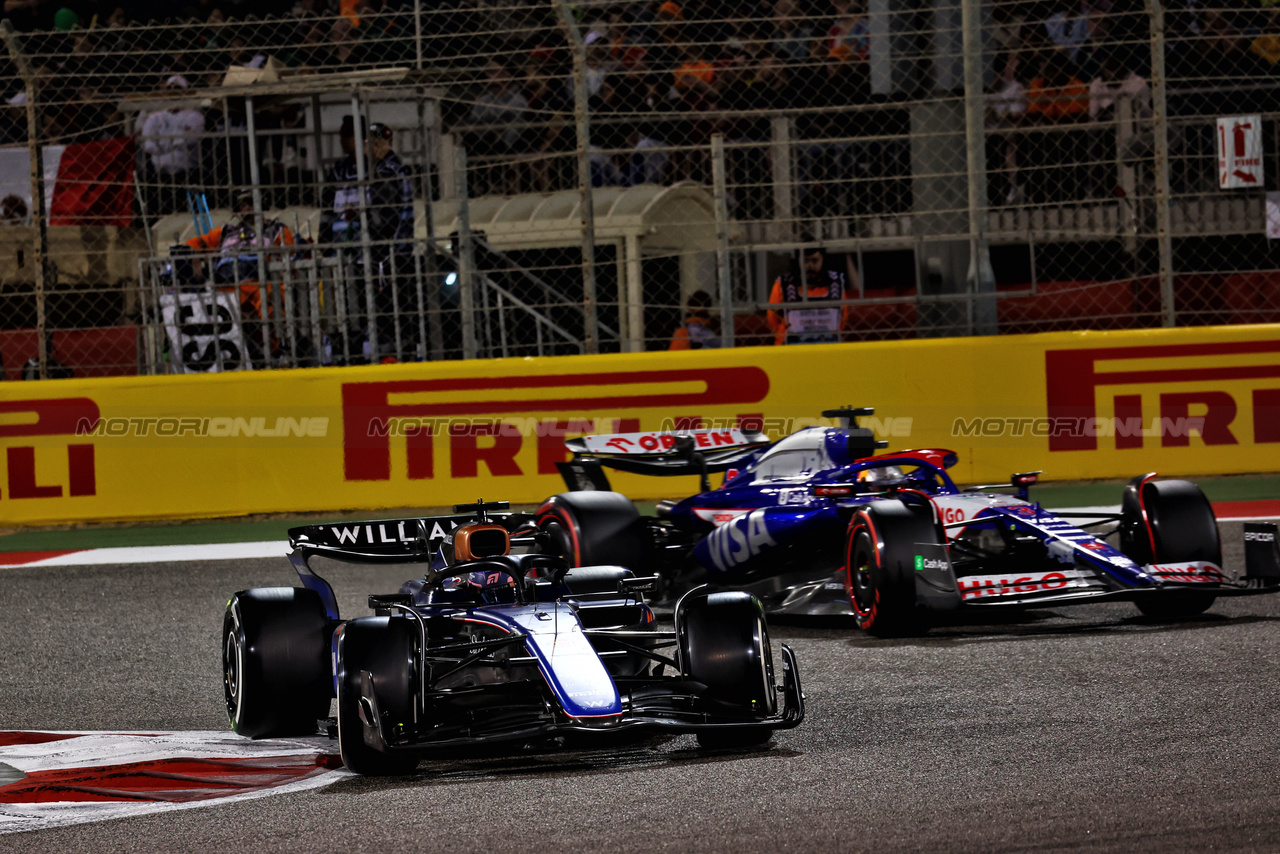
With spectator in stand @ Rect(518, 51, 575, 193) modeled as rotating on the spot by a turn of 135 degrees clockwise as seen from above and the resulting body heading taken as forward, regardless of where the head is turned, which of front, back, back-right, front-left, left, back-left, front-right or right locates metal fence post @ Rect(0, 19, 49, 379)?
left

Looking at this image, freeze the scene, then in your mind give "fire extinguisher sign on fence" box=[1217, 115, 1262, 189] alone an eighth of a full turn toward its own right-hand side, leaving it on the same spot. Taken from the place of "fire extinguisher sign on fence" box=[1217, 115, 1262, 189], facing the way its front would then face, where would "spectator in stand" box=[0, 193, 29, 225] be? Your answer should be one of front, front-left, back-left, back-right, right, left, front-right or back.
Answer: front-right

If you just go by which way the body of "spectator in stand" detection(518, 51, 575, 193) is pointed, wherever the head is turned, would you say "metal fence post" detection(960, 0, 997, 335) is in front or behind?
in front

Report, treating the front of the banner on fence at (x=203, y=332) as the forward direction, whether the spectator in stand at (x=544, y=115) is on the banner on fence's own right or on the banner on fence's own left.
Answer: on the banner on fence's own left

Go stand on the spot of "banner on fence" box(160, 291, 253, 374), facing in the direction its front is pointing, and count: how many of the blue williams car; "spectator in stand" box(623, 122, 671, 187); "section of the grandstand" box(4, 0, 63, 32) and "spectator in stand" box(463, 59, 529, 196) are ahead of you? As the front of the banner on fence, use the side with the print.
1

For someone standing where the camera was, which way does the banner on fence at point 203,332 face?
facing the viewer

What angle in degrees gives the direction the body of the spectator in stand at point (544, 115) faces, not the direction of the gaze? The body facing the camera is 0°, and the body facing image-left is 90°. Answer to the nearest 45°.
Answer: approximately 0°

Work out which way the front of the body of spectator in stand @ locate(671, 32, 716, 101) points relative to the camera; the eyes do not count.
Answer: toward the camera

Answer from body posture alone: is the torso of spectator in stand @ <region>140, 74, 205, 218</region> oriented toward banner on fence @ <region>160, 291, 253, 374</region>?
yes

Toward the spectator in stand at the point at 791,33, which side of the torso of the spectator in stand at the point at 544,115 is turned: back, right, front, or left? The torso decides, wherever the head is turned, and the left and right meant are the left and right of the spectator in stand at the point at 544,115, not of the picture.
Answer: left

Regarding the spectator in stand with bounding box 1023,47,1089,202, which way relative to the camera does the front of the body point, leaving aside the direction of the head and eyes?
toward the camera

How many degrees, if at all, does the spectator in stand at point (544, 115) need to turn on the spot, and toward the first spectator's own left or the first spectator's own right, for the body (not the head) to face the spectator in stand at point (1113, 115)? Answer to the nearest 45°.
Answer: approximately 45° to the first spectator's own left

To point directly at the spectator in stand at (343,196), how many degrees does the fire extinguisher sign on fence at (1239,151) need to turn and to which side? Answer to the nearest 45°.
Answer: approximately 90° to its right

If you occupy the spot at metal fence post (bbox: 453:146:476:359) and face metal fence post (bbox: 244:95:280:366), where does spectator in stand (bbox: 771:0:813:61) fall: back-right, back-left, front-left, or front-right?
back-right

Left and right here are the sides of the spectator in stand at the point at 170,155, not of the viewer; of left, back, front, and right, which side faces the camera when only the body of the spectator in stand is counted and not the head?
front
